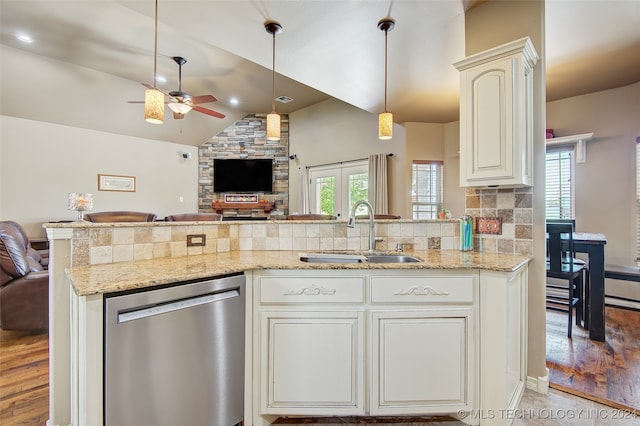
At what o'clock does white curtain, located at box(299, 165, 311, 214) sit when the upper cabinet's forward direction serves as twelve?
The white curtain is roughly at 3 o'clock from the upper cabinet.

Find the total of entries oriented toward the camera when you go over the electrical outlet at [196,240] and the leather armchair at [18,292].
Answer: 1

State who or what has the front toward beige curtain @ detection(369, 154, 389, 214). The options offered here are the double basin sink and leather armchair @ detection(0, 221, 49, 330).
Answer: the leather armchair

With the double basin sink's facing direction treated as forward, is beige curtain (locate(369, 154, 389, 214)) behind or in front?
behind

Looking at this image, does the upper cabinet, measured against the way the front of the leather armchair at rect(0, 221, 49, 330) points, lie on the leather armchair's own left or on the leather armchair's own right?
on the leather armchair's own right

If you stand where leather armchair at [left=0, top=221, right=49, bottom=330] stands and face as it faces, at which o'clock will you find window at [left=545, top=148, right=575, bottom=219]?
The window is roughly at 1 o'clock from the leather armchair.

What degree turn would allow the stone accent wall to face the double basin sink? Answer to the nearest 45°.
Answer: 0° — it already faces it

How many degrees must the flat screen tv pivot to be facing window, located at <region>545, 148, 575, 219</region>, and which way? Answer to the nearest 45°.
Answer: approximately 45° to its left

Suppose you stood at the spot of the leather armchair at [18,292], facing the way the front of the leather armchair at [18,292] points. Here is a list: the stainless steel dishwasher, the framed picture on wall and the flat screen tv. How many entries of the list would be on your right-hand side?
1

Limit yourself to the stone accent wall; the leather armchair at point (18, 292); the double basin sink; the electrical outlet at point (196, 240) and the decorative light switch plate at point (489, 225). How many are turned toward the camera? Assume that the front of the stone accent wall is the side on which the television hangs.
4

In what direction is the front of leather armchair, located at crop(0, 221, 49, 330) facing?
to the viewer's right

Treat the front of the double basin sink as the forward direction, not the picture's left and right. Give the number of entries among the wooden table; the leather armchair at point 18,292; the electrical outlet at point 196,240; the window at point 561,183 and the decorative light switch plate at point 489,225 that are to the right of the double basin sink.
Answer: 2

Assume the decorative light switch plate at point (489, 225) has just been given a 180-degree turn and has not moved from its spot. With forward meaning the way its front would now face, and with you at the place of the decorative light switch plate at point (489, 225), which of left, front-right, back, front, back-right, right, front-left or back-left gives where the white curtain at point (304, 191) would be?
front-left

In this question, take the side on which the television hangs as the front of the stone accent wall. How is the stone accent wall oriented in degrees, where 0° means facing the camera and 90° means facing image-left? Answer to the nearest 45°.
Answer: approximately 0°

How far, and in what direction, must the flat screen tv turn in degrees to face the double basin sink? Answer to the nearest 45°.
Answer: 0° — it already faces it
